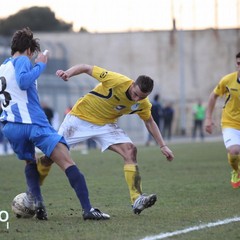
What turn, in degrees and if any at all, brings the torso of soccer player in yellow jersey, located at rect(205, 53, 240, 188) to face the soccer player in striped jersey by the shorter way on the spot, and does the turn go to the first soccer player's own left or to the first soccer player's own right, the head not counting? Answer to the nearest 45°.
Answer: approximately 45° to the first soccer player's own right

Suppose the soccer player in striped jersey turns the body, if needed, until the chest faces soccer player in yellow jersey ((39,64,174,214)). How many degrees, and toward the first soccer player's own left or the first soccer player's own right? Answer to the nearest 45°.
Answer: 0° — they already face them

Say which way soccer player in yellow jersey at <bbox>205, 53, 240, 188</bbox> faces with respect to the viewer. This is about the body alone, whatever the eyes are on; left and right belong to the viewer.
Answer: facing the viewer

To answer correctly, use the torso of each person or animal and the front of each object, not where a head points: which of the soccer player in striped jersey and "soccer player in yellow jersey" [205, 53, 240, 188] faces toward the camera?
the soccer player in yellow jersey

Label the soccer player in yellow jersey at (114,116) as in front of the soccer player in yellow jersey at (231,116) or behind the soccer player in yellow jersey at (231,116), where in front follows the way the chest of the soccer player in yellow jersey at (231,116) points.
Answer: in front

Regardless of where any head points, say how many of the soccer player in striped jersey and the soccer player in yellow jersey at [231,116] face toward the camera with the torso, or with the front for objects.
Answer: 1

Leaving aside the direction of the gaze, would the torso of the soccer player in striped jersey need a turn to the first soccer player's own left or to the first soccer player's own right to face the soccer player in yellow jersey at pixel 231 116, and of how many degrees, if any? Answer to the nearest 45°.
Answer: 0° — they already face them

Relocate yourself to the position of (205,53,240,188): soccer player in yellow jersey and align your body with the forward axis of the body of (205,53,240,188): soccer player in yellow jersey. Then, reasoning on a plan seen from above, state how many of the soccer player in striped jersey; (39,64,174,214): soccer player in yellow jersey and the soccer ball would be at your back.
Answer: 0

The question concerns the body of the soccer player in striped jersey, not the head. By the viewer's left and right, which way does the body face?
facing away from the viewer and to the right of the viewer

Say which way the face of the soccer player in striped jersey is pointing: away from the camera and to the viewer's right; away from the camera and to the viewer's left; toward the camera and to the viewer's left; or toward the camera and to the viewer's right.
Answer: away from the camera and to the viewer's right

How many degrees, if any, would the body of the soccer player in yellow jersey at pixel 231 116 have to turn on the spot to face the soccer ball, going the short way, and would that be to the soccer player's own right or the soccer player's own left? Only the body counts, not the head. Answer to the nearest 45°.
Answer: approximately 45° to the soccer player's own right
